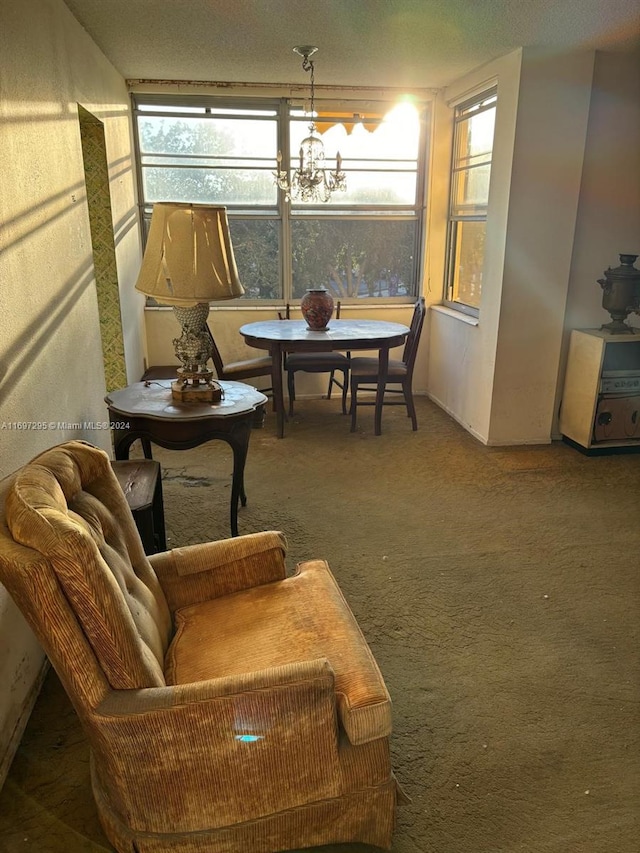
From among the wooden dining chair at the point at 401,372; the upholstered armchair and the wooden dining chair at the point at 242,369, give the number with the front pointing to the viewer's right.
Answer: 2

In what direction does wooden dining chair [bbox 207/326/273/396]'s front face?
to the viewer's right

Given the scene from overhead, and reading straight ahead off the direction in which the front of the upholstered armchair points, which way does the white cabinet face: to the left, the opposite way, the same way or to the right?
to the right

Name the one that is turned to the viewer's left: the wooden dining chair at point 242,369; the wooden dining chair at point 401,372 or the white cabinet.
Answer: the wooden dining chair at point 401,372

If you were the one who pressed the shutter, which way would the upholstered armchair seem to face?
facing to the right of the viewer

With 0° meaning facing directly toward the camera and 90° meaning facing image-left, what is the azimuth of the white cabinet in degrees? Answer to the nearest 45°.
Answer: approximately 315°

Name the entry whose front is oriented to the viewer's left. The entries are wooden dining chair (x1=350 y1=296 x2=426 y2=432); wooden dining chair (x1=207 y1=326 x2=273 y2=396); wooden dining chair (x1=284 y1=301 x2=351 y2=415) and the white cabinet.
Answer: wooden dining chair (x1=350 y1=296 x2=426 y2=432)

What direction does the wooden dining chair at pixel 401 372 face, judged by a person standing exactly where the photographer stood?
facing to the left of the viewer

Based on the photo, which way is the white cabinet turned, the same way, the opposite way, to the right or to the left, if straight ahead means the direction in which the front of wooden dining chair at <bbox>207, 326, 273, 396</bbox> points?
to the right

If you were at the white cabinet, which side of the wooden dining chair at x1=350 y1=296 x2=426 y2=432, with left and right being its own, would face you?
back

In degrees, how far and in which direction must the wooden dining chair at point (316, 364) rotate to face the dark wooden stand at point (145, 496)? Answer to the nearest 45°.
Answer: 0° — it already faces it
